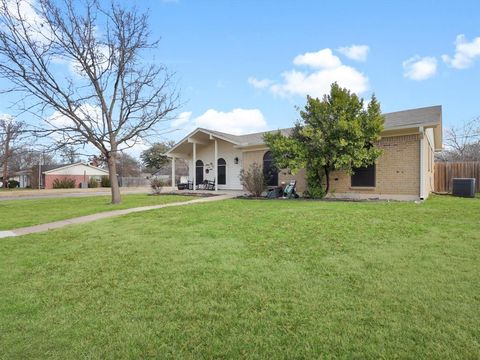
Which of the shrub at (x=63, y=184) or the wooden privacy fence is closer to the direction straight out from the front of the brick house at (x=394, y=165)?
the shrub

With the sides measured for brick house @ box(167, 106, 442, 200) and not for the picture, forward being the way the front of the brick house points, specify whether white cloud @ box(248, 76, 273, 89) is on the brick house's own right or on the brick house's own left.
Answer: on the brick house's own right

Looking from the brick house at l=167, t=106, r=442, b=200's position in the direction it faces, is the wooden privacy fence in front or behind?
behind

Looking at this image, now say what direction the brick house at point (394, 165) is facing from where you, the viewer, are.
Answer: facing the viewer and to the left of the viewer

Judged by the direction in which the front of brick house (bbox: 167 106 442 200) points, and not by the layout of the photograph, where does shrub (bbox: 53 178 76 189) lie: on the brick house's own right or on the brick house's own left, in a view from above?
on the brick house's own right

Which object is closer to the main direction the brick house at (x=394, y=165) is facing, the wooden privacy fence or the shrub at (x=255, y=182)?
the shrub

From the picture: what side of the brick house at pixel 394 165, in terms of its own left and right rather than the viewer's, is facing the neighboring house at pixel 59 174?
right
